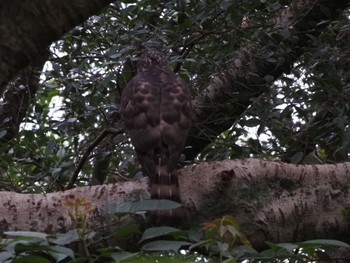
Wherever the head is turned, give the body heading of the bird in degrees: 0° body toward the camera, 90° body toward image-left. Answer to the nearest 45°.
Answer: approximately 180°
